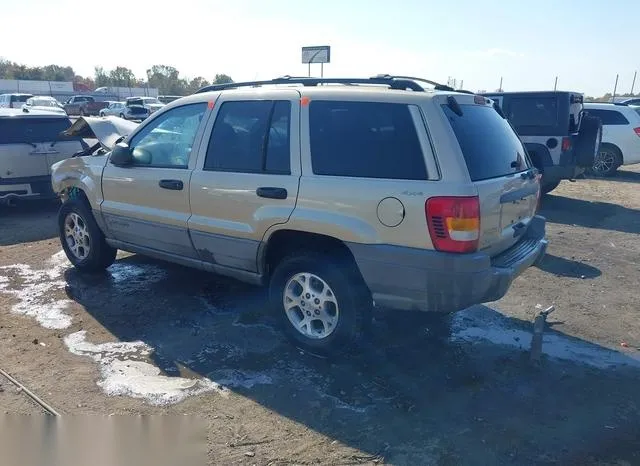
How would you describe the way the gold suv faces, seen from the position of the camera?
facing away from the viewer and to the left of the viewer

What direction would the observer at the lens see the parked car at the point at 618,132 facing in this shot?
facing away from the viewer and to the left of the viewer

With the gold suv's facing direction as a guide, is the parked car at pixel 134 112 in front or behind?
in front

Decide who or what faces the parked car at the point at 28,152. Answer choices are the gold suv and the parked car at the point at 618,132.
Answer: the gold suv

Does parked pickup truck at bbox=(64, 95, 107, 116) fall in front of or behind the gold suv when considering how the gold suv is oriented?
in front

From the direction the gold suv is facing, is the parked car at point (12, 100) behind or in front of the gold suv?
in front

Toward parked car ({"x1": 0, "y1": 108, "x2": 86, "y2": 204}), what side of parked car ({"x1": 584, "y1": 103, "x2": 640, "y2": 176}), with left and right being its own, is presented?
left
